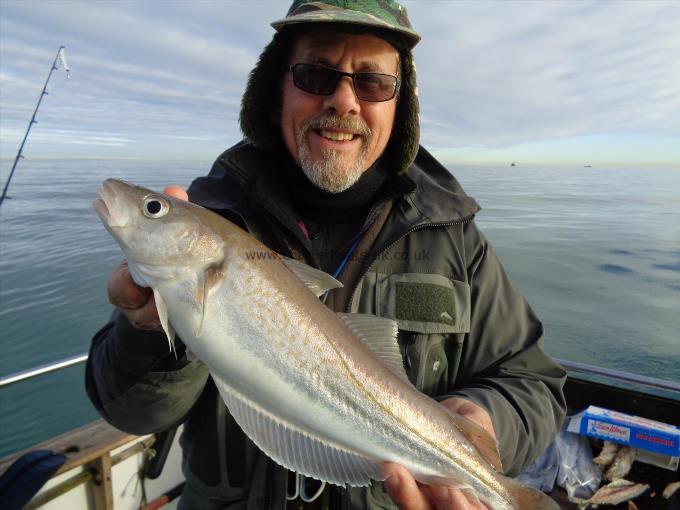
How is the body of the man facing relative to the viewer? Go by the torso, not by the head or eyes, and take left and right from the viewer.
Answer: facing the viewer

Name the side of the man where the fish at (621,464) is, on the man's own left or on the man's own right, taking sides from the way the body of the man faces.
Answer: on the man's own left

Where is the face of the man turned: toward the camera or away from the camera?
toward the camera

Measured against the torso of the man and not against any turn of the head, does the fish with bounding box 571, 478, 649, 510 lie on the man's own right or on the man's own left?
on the man's own left
